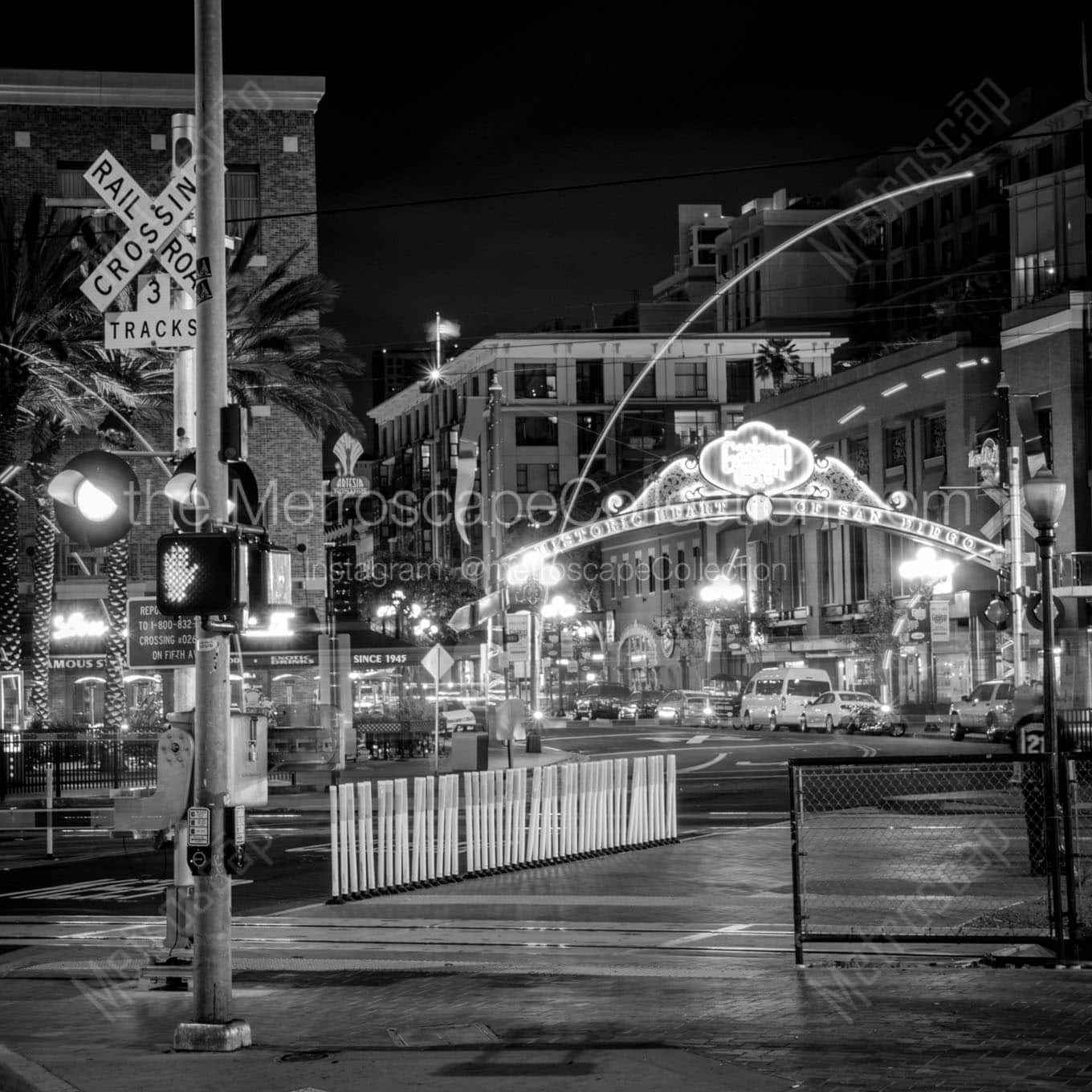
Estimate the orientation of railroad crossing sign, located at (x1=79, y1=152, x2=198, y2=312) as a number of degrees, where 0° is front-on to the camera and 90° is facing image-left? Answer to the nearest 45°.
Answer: approximately 0°

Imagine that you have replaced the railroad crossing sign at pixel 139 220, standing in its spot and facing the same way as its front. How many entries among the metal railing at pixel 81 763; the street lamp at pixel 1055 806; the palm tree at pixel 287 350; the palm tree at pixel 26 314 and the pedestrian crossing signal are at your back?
3

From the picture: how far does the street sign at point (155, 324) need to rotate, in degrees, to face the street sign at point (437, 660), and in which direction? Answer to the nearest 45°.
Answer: approximately 180°

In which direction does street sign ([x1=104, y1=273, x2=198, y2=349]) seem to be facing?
toward the camera

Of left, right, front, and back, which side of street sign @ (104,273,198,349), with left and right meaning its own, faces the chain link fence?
left

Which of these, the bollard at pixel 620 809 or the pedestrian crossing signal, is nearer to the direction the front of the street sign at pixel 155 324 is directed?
the pedestrian crossing signal
